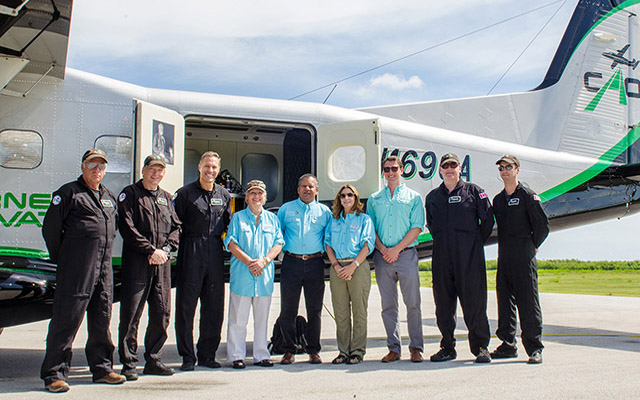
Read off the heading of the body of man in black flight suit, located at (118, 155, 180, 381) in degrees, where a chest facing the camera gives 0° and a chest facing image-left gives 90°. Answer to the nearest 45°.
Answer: approximately 315°

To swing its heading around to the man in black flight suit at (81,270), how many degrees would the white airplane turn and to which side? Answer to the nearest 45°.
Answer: approximately 45° to its left

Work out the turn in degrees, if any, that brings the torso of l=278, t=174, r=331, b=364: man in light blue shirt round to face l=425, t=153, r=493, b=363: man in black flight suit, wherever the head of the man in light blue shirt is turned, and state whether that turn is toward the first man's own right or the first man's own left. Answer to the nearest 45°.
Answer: approximately 90° to the first man's own left

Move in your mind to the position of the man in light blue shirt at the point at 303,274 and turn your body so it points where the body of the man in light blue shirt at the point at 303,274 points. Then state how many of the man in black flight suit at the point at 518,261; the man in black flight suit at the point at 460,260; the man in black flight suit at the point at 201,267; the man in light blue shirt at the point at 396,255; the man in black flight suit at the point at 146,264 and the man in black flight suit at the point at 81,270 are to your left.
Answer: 3

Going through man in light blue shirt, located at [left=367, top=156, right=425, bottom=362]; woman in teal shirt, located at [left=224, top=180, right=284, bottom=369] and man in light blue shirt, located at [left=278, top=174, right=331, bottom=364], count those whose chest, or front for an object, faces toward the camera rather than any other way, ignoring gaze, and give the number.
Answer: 3

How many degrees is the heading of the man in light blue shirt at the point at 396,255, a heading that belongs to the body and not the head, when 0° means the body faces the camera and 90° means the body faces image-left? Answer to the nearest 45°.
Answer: approximately 0°

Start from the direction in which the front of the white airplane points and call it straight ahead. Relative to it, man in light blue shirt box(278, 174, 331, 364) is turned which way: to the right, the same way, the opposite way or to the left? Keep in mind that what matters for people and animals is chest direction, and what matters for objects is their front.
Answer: to the left

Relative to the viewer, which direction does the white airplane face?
to the viewer's left

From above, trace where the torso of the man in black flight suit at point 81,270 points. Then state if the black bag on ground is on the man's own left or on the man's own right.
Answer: on the man's own left
